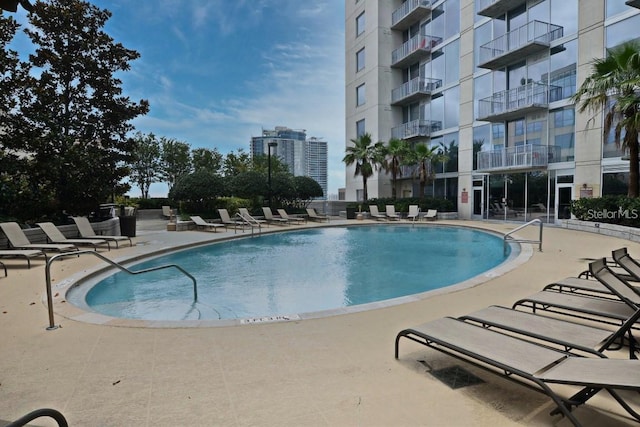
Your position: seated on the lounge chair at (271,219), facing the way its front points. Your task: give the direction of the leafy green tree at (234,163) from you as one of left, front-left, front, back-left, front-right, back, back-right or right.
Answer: back-left

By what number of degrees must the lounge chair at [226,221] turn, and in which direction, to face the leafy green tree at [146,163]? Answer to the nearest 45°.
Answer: approximately 135° to its left

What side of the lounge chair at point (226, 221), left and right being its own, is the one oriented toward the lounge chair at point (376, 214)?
left

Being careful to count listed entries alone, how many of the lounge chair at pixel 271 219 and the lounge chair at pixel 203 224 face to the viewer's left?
0

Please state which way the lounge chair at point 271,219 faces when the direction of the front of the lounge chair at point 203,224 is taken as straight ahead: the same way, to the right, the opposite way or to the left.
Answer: the same way

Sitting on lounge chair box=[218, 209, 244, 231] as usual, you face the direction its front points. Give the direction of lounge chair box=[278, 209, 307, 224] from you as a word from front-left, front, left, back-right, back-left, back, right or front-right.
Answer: left

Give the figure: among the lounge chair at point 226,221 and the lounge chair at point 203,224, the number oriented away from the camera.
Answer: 0

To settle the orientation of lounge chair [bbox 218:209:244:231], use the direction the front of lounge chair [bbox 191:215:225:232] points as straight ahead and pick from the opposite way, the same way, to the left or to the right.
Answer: the same way

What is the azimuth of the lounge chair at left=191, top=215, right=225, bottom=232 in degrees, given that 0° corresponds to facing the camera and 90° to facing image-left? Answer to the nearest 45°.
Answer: approximately 315°

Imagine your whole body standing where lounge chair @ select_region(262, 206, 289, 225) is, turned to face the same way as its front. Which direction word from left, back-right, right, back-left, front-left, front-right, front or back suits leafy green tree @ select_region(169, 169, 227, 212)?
back-right

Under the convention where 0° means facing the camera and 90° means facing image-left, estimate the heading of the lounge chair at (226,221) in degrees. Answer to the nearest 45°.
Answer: approximately 315°

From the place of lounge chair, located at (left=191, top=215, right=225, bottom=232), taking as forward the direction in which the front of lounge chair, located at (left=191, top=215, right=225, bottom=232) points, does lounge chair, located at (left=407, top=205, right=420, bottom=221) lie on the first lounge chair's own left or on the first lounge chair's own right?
on the first lounge chair's own left

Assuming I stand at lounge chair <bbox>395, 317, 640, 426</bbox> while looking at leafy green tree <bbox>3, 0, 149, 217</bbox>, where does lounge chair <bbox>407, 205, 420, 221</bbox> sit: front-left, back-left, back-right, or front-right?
front-right

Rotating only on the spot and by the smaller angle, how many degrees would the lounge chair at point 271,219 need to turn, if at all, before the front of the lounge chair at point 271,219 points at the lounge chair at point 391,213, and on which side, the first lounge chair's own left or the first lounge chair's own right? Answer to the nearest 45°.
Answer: approximately 45° to the first lounge chair's own left

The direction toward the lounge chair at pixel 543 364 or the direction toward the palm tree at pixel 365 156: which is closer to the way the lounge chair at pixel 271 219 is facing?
the lounge chair

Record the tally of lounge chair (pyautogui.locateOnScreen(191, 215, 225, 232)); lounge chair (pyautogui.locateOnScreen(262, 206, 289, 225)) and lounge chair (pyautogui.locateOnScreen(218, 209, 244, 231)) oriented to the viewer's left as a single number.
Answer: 0

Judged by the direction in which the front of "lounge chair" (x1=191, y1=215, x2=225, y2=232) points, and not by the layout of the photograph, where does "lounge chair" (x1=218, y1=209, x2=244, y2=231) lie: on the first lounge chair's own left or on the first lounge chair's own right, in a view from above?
on the first lounge chair's own left

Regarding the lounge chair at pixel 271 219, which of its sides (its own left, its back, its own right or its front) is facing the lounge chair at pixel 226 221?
right

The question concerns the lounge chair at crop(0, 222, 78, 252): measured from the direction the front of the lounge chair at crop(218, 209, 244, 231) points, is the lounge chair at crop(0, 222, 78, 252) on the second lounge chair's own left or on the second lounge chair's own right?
on the second lounge chair's own right
